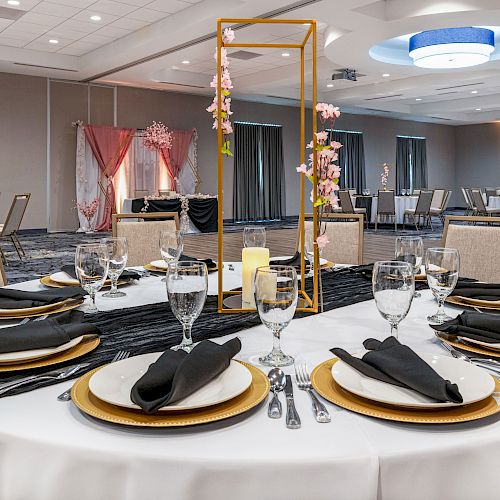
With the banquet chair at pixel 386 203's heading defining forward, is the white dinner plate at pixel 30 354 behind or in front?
behind

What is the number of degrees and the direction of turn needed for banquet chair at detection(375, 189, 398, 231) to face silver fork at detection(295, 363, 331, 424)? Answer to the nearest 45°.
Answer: approximately 180°

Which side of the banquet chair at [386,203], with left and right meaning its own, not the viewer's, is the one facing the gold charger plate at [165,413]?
back

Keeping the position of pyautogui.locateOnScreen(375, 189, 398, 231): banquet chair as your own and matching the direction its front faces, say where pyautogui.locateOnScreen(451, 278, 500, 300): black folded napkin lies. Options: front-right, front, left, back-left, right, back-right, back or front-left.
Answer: back

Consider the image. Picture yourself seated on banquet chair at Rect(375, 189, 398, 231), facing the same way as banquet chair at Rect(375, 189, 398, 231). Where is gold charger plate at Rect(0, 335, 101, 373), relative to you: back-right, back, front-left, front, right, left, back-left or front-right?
back

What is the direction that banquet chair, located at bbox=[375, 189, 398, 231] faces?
away from the camera

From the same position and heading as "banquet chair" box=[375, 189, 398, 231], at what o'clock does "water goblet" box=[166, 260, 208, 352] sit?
The water goblet is roughly at 6 o'clock from the banquet chair.
